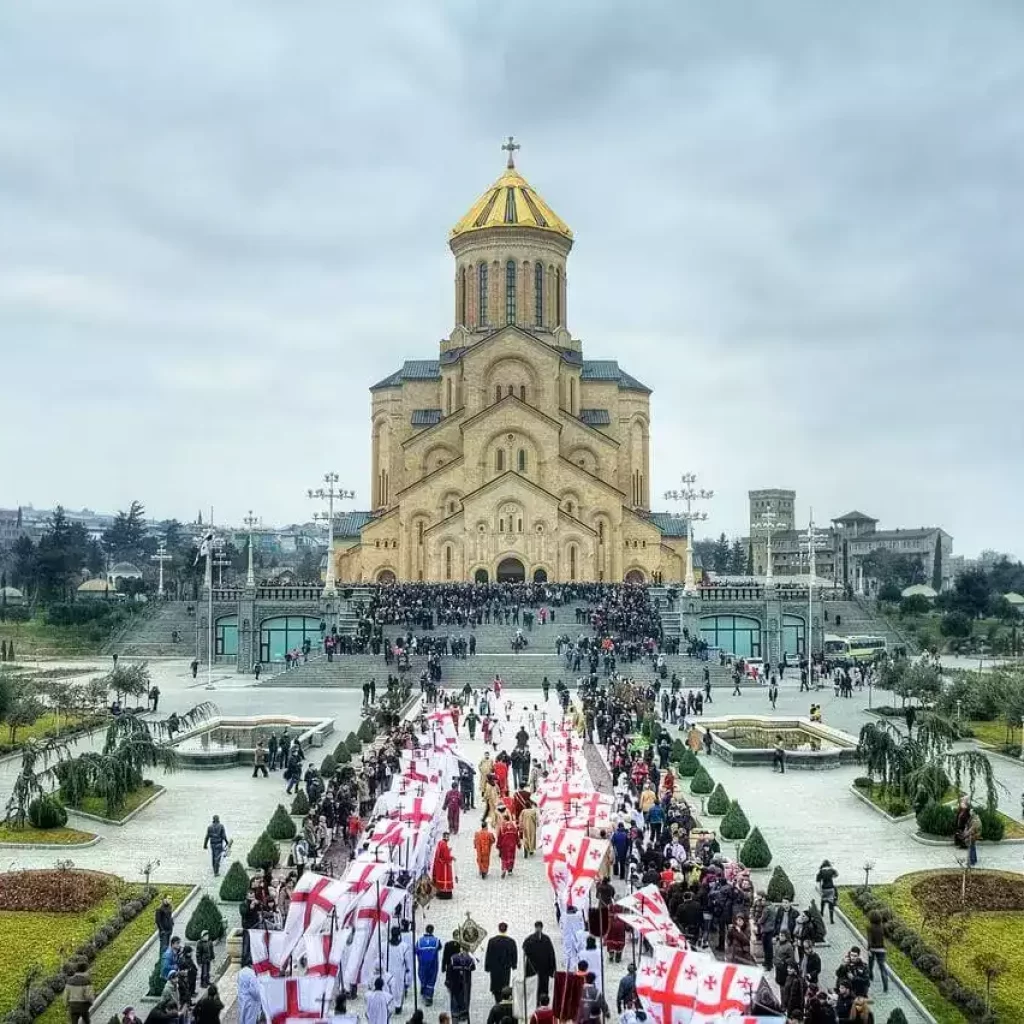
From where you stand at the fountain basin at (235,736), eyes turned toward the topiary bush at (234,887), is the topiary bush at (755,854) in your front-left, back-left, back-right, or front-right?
front-left

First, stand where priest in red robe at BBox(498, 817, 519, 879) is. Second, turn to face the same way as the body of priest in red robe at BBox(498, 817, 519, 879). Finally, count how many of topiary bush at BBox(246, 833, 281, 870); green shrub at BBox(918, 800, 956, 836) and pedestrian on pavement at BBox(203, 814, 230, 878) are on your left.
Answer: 2

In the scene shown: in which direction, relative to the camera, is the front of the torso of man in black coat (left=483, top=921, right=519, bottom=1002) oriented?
away from the camera

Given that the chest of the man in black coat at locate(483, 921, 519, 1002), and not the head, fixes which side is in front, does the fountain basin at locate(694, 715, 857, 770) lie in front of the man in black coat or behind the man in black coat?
in front

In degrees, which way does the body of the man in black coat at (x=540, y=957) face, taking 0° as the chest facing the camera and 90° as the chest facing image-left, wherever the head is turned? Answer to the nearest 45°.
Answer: approximately 180°

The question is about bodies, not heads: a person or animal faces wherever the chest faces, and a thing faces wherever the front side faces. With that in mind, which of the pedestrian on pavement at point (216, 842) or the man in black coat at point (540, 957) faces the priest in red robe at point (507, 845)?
the man in black coat

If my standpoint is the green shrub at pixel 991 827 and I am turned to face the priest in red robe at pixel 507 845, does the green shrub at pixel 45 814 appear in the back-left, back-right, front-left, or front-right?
front-right

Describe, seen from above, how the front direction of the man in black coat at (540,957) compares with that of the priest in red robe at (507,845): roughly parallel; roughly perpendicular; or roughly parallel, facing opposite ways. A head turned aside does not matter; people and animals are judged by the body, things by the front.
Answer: roughly parallel

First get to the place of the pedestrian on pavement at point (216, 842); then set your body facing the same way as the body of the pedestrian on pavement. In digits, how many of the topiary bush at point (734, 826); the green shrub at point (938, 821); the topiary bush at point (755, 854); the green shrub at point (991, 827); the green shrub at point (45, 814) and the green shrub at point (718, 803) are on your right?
5

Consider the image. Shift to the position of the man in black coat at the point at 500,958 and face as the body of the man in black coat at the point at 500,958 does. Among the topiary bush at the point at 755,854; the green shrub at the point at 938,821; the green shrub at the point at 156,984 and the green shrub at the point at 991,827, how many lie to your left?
1
